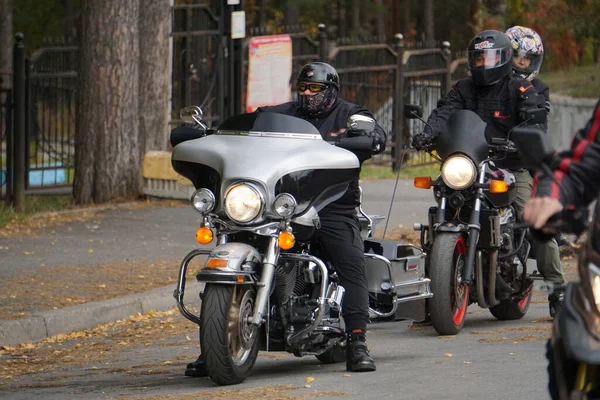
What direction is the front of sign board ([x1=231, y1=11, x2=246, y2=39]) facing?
toward the camera

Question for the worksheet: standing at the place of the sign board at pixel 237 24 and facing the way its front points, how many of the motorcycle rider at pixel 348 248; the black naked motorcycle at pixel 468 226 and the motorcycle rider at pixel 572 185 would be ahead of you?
3

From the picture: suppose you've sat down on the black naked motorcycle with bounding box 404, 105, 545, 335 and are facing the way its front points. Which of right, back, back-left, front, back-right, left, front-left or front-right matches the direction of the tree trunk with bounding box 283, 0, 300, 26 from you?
back-right

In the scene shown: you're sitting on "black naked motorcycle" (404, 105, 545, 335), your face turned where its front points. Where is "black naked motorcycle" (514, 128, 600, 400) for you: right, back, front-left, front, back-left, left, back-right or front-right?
front-left

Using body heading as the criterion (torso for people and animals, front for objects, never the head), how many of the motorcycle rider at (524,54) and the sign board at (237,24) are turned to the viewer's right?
0

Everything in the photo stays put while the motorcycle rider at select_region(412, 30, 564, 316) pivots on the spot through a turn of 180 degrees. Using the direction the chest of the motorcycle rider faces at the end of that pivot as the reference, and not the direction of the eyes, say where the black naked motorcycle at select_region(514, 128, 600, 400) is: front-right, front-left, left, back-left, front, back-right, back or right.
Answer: back-right

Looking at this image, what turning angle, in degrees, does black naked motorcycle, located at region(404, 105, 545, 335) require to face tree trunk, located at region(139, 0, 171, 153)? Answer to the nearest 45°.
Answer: approximately 90° to its right

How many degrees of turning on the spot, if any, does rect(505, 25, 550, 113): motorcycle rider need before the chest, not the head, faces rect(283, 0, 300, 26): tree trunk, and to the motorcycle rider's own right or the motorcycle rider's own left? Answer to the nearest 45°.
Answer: approximately 135° to the motorcycle rider's own right

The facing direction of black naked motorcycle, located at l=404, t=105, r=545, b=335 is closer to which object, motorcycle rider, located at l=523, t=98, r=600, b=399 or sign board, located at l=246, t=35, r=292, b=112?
the motorcycle rider

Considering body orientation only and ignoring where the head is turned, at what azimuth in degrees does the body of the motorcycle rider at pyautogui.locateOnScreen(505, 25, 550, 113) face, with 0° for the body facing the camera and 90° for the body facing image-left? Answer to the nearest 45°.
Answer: approximately 45°

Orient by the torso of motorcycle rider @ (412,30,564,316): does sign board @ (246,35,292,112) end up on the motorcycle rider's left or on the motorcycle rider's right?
on the motorcycle rider's right

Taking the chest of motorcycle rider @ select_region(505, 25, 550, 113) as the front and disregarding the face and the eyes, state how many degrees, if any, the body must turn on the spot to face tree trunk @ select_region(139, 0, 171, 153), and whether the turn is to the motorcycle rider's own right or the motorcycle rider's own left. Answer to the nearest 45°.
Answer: approximately 90° to the motorcycle rider's own right

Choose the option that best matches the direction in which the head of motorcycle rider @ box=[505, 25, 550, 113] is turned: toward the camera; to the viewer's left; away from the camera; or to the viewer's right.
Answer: toward the camera

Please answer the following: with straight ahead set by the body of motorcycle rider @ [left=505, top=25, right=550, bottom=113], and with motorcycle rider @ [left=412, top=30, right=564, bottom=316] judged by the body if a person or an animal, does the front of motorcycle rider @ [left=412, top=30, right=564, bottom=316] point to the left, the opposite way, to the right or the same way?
the same way

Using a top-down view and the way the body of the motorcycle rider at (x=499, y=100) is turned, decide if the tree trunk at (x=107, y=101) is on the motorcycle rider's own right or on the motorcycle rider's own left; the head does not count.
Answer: on the motorcycle rider's own right

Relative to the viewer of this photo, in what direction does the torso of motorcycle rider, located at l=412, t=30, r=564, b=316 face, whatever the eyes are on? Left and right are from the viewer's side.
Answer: facing the viewer and to the left of the viewer
